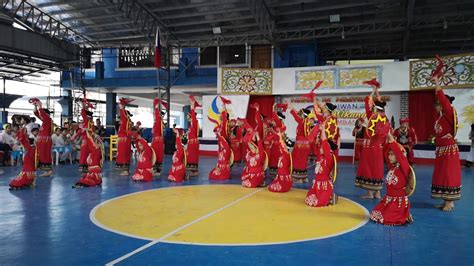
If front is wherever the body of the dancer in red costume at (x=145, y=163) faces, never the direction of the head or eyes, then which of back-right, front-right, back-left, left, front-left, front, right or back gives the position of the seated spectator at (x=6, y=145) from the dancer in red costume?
right

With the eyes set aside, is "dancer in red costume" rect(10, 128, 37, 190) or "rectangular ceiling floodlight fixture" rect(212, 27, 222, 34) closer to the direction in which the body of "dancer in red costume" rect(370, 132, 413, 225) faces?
the dancer in red costume

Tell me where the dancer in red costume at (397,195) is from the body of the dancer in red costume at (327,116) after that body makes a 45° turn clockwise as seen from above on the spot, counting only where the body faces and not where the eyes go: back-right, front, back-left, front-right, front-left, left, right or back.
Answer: back

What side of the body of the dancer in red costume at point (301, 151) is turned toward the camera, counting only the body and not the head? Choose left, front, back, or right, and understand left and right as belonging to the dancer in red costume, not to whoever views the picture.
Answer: left

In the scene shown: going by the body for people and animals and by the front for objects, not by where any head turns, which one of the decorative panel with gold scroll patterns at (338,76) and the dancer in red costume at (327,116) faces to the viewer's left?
the dancer in red costume

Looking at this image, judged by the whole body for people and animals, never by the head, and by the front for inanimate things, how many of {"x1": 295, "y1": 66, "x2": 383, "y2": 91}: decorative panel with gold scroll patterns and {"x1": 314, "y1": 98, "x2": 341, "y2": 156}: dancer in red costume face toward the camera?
1

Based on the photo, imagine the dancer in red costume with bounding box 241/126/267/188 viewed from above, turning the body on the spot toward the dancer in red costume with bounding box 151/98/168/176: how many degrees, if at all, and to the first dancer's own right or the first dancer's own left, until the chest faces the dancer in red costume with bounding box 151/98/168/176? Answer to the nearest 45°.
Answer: approximately 90° to the first dancer's own right

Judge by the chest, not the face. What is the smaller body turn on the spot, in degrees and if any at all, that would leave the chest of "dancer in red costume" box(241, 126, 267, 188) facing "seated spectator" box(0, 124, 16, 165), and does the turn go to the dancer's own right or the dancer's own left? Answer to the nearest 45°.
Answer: approximately 90° to the dancer's own right
